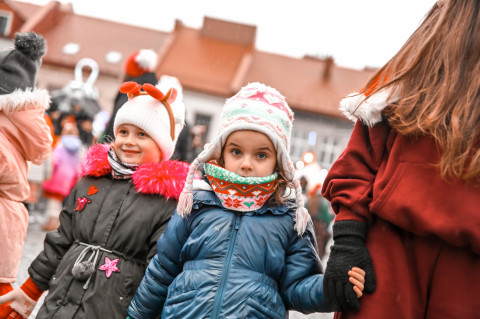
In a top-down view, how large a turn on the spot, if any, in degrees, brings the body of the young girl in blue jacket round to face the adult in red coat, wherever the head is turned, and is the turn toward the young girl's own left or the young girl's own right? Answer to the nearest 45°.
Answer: approximately 45° to the young girl's own left

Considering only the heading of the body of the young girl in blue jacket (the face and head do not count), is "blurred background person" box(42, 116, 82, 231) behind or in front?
behind

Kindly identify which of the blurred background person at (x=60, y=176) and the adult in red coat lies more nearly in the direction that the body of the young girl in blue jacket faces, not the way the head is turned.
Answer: the adult in red coat

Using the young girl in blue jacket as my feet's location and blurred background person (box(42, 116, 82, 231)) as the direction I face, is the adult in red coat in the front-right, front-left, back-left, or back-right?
back-right

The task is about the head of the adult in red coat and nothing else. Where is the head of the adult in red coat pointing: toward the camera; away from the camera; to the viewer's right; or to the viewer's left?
away from the camera

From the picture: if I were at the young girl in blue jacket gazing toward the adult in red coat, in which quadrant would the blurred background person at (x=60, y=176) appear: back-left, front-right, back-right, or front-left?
back-left
